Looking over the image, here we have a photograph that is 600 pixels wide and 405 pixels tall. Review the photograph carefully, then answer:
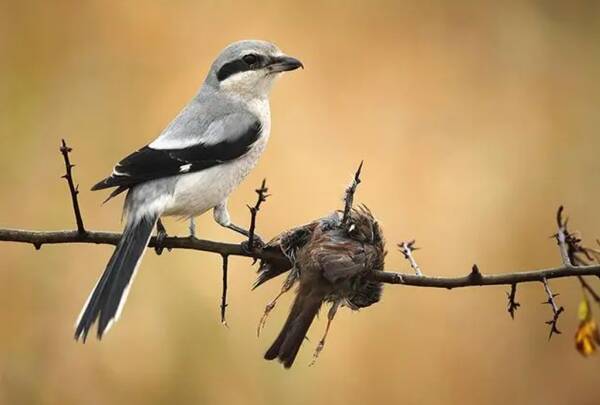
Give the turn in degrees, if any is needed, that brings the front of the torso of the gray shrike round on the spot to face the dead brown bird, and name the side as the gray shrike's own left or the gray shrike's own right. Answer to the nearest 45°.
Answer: approximately 45° to the gray shrike's own right

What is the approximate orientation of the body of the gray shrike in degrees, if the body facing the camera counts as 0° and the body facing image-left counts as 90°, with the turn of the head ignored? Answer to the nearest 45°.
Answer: approximately 270°
